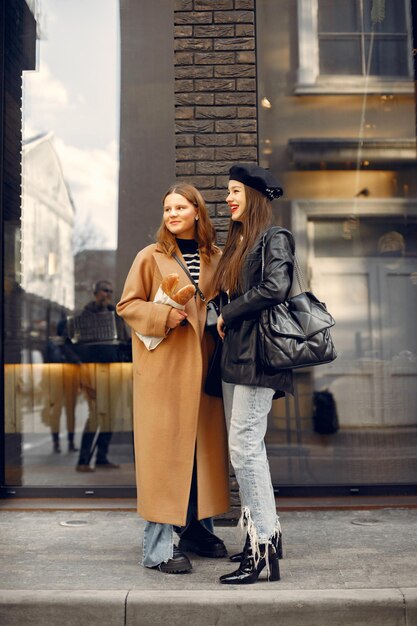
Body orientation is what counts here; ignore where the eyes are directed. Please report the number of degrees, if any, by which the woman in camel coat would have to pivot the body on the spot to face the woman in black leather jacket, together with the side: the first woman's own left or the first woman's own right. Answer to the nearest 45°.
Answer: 0° — they already face them

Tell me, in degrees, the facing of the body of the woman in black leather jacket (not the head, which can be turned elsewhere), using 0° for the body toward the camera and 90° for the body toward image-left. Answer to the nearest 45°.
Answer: approximately 90°

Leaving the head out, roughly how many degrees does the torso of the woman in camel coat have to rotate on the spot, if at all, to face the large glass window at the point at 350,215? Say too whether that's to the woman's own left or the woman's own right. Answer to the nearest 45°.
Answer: approximately 90° to the woman's own left

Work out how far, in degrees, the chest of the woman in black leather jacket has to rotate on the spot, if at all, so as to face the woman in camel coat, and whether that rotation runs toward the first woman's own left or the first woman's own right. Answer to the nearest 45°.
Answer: approximately 45° to the first woman's own right

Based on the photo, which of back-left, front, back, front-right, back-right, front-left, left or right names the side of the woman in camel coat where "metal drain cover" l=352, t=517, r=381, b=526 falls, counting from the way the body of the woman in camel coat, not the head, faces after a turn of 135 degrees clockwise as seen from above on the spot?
back-right

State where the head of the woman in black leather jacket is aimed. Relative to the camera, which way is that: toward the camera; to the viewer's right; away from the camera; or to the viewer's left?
to the viewer's left

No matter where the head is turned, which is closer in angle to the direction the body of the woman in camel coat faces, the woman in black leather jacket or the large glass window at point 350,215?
the woman in black leather jacket

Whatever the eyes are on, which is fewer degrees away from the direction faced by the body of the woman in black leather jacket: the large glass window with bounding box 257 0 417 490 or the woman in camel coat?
the woman in camel coat

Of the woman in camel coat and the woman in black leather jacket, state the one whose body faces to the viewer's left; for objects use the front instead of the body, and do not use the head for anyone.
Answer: the woman in black leather jacket
